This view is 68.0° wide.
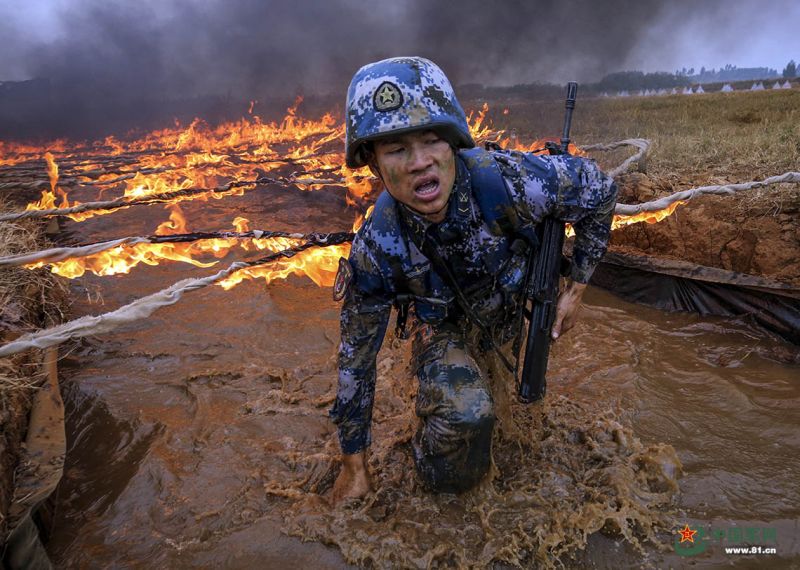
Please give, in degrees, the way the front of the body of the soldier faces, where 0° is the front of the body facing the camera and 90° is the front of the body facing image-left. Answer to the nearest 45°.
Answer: approximately 0°

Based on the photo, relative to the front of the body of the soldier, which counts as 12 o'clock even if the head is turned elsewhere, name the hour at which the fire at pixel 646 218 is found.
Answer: The fire is roughly at 7 o'clock from the soldier.

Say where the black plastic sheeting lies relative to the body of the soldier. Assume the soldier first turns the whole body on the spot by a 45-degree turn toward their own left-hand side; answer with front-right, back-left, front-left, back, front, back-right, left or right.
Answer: left

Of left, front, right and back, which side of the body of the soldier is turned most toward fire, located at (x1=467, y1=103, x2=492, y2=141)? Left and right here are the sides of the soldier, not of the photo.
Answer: back

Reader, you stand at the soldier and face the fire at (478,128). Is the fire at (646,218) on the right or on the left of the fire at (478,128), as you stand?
right
